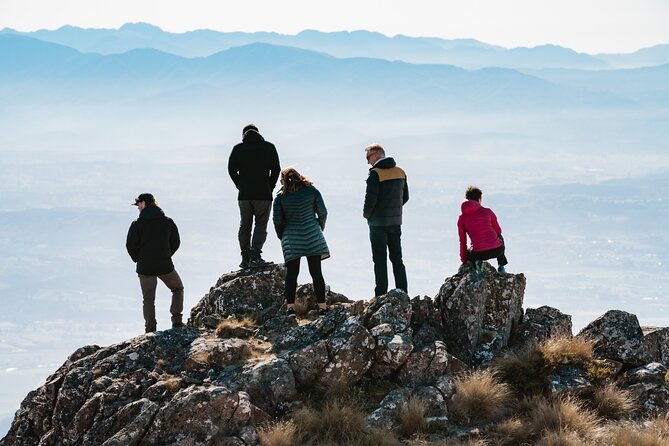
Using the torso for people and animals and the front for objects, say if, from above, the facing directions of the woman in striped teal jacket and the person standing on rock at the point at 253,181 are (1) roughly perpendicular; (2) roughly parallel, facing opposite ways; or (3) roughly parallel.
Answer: roughly parallel

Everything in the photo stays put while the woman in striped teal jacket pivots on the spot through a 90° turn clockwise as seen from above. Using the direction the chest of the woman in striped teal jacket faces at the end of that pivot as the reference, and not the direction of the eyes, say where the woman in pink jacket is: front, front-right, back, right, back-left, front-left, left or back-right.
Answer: front

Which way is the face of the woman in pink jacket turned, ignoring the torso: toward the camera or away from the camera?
away from the camera

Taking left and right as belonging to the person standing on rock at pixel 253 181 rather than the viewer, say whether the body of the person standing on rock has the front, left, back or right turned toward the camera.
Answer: back

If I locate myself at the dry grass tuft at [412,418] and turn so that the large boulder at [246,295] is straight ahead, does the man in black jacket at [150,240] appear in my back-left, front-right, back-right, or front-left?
front-left

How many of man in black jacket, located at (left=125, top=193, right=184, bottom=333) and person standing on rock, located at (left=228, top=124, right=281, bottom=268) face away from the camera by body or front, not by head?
2

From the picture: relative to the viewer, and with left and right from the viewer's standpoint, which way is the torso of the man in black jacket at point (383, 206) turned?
facing away from the viewer and to the left of the viewer

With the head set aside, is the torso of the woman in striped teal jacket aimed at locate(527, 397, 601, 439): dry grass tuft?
no

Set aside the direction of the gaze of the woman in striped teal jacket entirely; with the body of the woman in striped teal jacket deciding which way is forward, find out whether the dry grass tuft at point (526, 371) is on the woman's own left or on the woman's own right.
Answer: on the woman's own right

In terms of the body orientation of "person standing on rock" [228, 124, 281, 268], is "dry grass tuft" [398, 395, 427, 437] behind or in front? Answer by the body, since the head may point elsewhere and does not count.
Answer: behind

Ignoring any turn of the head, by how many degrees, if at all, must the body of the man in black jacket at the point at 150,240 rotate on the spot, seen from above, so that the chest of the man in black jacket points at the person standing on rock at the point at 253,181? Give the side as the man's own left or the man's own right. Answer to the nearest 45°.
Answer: approximately 45° to the man's own right

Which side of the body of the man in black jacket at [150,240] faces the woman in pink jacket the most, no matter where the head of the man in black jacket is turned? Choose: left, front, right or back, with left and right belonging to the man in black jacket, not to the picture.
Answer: right

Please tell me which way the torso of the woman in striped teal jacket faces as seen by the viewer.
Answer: away from the camera

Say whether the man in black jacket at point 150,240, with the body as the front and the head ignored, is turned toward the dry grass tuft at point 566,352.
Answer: no

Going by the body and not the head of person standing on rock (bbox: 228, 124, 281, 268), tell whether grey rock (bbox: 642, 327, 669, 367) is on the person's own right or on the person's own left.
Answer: on the person's own right

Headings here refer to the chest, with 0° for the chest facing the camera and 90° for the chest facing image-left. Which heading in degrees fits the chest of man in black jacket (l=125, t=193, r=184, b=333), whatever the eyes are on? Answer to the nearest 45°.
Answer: approximately 180°
